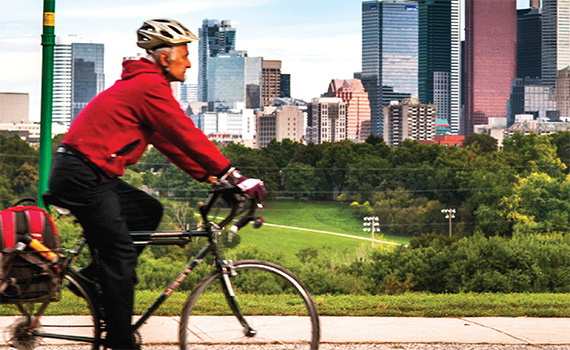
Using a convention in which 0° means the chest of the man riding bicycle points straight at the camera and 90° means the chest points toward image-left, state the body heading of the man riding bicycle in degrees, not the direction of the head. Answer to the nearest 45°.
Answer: approximately 270°

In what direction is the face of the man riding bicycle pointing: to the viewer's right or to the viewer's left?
to the viewer's right

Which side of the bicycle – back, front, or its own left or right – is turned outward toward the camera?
right

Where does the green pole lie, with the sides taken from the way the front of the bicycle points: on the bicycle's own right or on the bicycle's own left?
on the bicycle's own left
